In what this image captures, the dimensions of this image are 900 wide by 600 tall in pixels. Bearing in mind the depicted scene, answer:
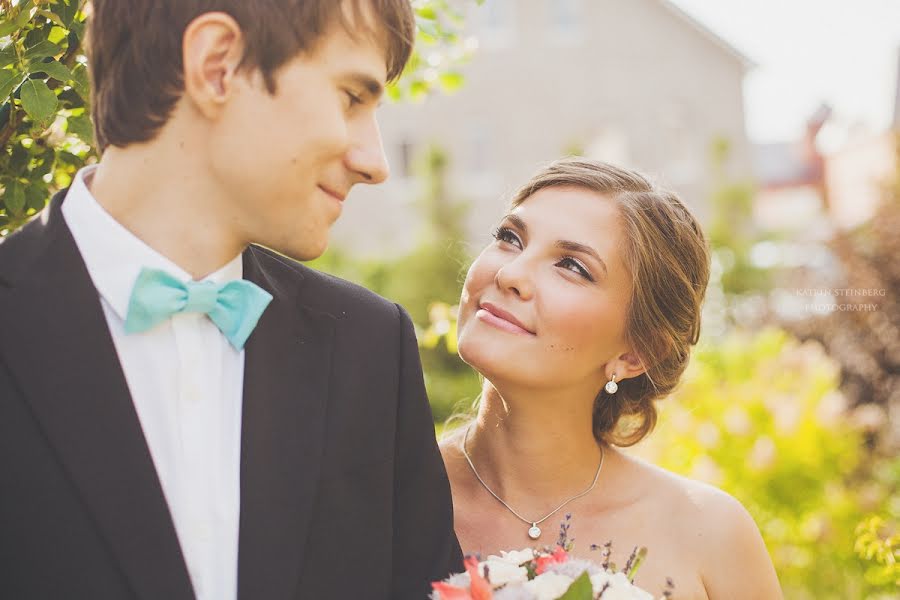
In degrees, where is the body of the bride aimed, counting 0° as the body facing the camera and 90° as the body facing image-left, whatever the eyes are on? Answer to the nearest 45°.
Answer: approximately 45°

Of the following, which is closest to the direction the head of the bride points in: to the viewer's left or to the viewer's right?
to the viewer's left

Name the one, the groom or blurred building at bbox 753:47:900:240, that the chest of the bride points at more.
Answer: the groom

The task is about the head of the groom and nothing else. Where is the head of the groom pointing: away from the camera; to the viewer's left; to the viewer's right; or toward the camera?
to the viewer's right

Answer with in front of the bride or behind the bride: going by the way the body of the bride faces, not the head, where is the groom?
in front

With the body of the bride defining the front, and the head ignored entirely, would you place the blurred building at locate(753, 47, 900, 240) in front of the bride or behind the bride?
behind
